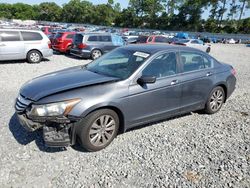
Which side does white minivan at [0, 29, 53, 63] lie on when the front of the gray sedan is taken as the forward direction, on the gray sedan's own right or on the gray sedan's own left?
on the gray sedan's own right

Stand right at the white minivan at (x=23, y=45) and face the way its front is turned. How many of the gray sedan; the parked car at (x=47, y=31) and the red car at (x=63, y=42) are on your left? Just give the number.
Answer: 1

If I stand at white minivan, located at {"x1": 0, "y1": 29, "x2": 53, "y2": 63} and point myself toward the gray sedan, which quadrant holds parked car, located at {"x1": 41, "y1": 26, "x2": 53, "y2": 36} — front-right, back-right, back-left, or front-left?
back-left

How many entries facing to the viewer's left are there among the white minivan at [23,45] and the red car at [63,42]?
1
